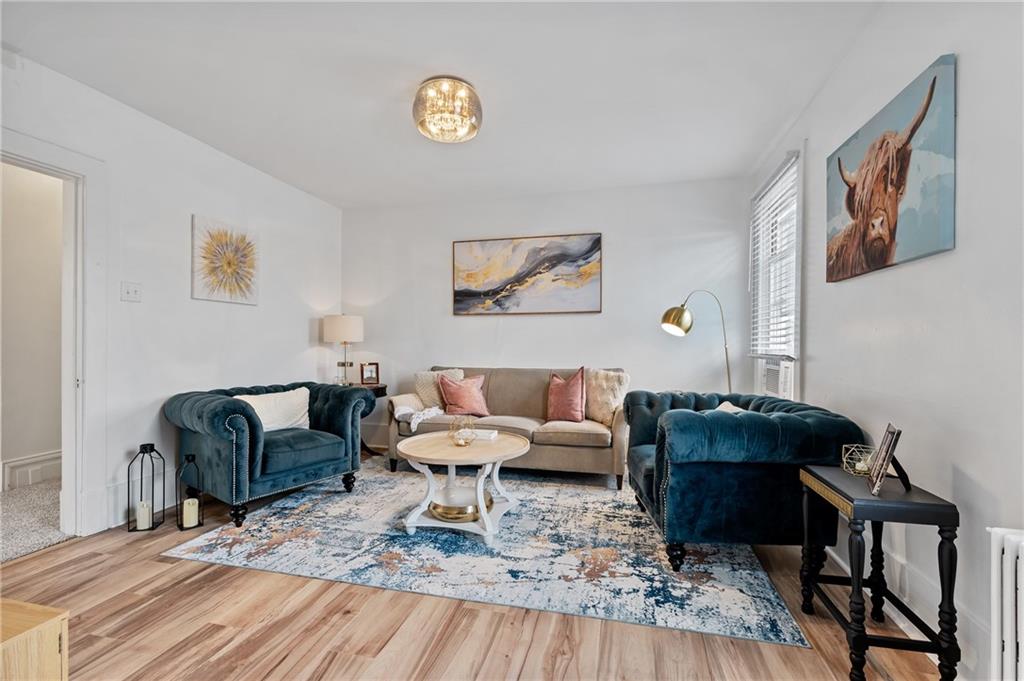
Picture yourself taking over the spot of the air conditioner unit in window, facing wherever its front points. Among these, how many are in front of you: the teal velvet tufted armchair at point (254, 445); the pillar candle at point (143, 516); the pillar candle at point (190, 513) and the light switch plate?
4

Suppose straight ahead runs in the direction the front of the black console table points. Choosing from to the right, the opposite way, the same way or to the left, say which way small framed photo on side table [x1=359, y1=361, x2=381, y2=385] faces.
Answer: to the left

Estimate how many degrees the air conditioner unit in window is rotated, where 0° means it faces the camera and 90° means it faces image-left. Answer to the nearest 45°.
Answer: approximately 45°

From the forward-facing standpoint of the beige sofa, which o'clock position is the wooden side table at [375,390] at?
The wooden side table is roughly at 4 o'clock from the beige sofa.

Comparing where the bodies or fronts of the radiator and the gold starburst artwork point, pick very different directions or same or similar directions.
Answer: very different directions

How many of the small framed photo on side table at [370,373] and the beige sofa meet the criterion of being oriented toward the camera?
2

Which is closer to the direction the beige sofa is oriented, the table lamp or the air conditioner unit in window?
the air conditioner unit in window

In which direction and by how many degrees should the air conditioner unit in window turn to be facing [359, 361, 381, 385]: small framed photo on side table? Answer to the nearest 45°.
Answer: approximately 45° to its right

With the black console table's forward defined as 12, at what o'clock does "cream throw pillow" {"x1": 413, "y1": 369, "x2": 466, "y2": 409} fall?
The cream throw pillow is roughly at 2 o'clock from the black console table.

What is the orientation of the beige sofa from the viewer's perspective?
toward the camera

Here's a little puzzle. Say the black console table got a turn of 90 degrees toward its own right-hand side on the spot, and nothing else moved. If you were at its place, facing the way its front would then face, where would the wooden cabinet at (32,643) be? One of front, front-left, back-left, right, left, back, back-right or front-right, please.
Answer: left

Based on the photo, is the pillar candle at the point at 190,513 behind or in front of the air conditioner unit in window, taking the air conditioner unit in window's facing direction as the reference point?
in front

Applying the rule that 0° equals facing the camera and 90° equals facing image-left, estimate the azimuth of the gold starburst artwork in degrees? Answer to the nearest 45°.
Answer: approximately 315°

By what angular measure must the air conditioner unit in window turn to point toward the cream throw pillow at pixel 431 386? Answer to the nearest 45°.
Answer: approximately 45° to its right

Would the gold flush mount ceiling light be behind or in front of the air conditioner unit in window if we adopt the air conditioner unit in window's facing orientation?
in front

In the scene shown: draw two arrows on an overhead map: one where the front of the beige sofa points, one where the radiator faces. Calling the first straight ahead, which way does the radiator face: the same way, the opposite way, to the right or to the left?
to the right

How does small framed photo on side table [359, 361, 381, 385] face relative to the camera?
toward the camera
